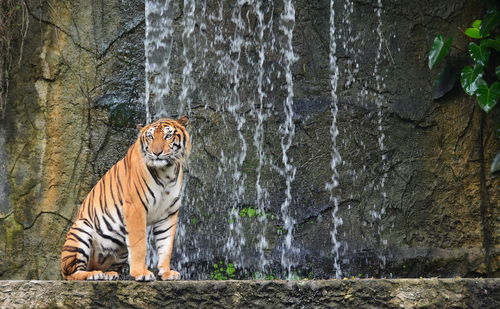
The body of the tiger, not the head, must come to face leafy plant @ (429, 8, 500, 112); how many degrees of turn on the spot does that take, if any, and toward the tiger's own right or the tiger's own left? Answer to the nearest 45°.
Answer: approximately 45° to the tiger's own left

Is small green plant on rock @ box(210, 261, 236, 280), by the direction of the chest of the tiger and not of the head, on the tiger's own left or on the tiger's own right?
on the tiger's own left

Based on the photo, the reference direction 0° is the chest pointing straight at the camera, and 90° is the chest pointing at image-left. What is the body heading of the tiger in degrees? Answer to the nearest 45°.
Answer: approximately 315°
